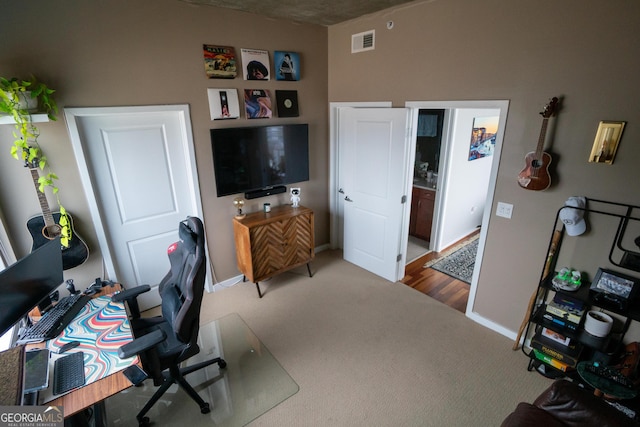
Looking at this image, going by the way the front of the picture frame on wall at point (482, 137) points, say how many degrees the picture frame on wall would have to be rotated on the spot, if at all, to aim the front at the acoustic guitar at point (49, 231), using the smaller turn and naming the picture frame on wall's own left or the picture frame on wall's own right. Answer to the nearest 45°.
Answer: approximately 90° to the picture frame on wall's own right

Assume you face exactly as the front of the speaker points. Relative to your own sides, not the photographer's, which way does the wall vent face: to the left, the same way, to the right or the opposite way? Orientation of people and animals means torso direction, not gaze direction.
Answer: to the right

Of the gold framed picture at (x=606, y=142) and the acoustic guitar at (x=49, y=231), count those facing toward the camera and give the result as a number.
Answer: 2

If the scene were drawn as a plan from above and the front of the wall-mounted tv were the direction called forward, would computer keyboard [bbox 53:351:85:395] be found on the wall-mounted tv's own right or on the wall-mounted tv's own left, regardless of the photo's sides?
on the wall-mounted tv's own right

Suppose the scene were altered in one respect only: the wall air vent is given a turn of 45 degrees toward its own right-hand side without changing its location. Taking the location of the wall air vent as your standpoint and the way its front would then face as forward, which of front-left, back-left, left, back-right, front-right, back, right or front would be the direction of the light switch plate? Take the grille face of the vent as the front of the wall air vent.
back-left

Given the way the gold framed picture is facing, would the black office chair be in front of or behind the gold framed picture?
in front

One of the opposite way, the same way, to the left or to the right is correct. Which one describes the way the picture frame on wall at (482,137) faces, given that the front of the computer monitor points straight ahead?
to the right

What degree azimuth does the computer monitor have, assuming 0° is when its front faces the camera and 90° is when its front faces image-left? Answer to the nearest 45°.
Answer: approximately 315°

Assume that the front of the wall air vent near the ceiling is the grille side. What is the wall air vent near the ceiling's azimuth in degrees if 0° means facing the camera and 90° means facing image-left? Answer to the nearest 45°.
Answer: approximately 45°
